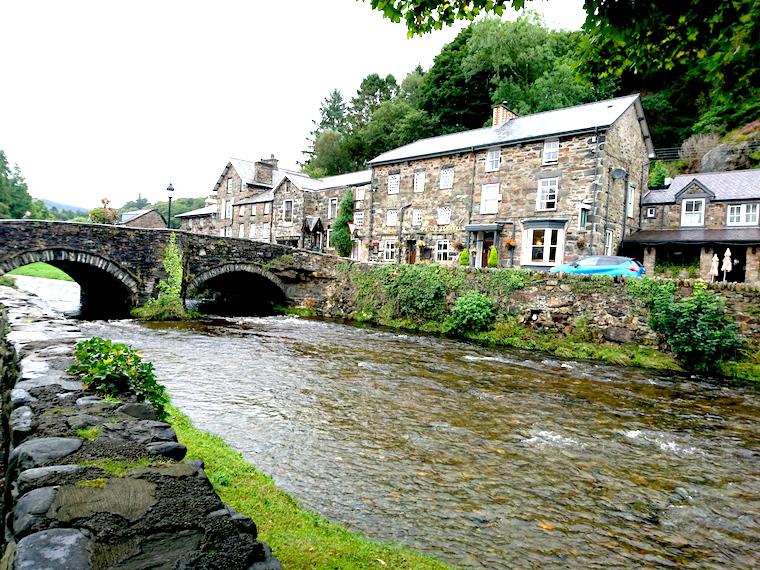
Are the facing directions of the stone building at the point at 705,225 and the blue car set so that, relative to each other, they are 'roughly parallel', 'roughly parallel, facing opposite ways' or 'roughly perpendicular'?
roughly perpendicular

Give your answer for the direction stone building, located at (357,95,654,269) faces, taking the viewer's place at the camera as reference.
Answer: facing the viewer and to the left of the viewer

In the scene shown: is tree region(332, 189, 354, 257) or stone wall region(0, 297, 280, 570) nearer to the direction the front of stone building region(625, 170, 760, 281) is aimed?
the stone wall

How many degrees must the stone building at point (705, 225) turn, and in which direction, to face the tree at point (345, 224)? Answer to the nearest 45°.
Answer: approximately 90° to its right

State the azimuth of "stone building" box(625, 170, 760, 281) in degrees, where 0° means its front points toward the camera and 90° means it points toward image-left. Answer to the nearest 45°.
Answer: approximately 0°

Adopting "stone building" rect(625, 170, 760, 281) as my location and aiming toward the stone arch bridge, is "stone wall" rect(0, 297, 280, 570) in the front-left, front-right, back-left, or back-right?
front-left

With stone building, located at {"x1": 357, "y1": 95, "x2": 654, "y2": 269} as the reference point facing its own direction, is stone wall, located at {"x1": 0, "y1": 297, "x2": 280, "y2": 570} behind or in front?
in front
